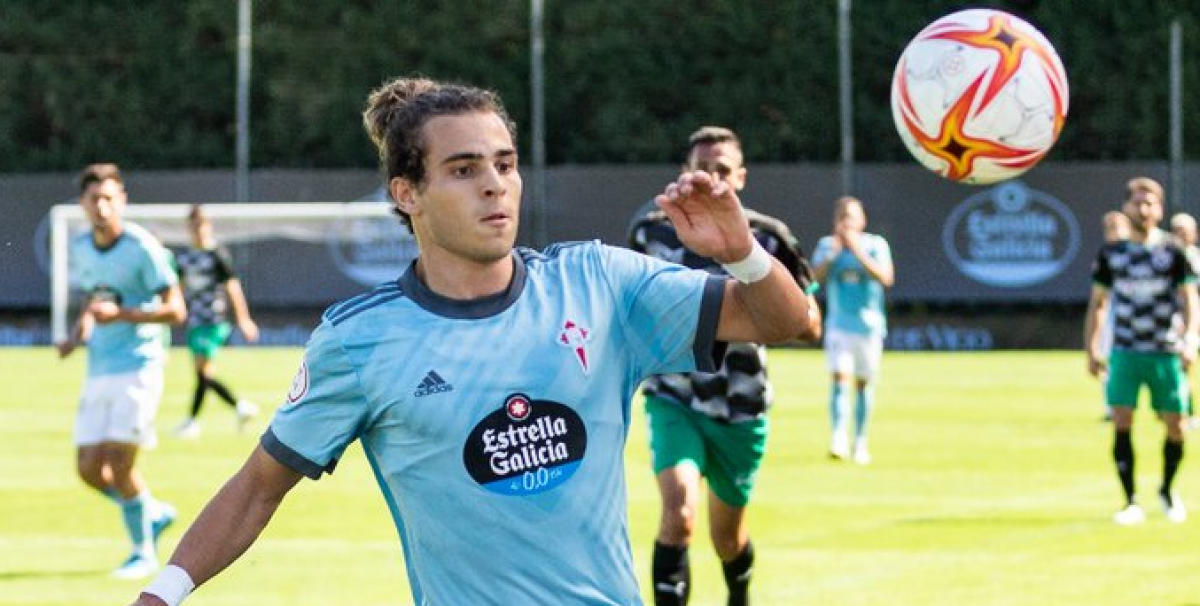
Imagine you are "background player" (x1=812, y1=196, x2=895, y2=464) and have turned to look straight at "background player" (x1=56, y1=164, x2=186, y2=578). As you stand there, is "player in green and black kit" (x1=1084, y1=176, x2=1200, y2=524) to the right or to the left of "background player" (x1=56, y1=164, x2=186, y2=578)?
left

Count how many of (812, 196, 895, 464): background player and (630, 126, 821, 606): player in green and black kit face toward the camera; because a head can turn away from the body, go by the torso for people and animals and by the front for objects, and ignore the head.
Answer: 2

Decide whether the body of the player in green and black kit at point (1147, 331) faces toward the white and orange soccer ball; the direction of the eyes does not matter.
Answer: yes

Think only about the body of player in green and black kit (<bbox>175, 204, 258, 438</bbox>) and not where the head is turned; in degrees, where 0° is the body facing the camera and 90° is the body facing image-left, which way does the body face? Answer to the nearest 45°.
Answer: approximately 45°

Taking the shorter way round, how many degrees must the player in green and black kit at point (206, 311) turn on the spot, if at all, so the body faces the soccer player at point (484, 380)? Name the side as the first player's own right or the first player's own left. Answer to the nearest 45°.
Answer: approximately 45° to the first player's own left

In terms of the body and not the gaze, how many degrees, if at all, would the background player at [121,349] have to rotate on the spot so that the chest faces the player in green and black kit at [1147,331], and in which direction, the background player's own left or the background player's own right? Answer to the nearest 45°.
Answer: approximately 135° to the background player's own left
